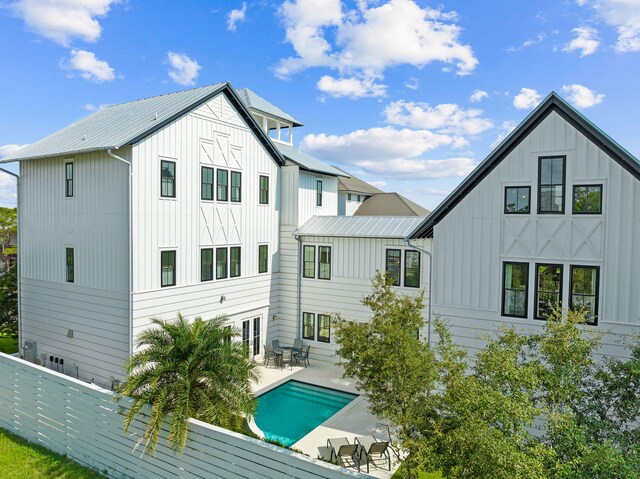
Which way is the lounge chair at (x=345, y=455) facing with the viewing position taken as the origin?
facing away from the viewer and to the left of the viewer

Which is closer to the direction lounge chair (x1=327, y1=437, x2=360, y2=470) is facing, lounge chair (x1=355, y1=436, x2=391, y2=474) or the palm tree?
the palm tree

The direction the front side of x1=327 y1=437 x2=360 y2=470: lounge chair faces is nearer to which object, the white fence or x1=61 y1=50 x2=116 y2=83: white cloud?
the white cloud

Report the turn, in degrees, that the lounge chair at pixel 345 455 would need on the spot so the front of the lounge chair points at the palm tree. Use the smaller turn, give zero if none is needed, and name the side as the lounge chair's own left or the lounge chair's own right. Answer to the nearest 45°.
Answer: approximately 90° to the lounge chair's own left
